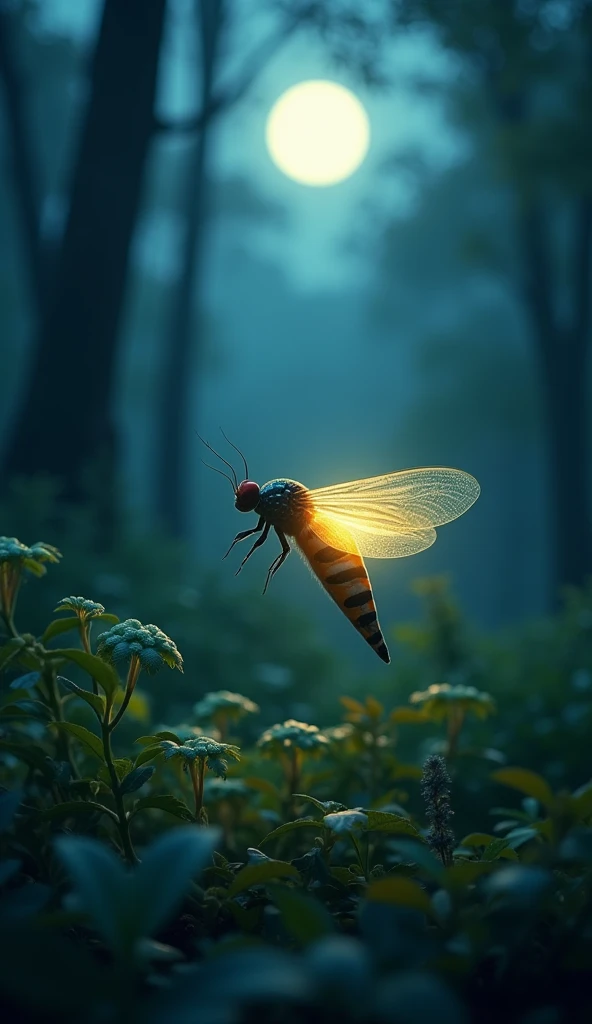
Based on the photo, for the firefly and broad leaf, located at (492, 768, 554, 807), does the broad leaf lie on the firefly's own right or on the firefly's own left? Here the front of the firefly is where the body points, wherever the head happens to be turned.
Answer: on the firefly's own left

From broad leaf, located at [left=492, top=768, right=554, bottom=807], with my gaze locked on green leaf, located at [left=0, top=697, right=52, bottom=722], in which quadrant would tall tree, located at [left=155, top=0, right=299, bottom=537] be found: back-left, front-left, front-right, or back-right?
front-right

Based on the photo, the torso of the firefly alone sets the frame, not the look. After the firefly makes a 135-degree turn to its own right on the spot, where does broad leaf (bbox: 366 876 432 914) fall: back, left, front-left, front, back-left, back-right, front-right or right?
back-right

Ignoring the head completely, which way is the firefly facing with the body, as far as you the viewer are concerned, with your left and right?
facing to the left of the viewer

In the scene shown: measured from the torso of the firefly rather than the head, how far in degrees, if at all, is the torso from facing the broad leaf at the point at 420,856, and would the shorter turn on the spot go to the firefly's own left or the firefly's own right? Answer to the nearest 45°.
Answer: approximately 90° to the firefly's own left
